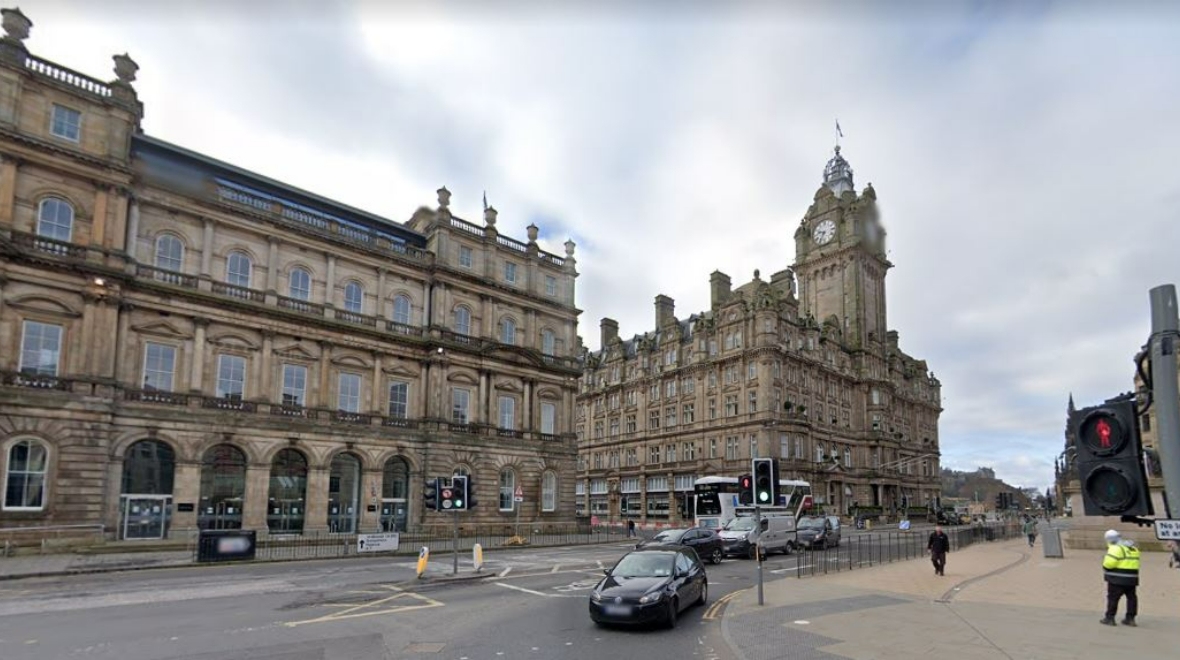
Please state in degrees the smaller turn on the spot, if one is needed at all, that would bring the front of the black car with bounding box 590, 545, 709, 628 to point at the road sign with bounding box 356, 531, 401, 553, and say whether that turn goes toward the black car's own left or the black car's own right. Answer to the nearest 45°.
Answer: approximately 90° to the black car's own right

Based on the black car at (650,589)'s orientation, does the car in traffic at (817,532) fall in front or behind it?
behind

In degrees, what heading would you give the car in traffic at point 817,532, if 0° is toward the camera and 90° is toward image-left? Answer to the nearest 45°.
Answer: approximately 45°

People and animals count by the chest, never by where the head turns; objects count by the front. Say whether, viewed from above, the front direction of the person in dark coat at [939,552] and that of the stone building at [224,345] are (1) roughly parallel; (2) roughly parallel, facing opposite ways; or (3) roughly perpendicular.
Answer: roughly perpendicular

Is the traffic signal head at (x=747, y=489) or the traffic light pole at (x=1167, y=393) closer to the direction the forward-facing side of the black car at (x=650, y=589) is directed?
the traffic light pole
